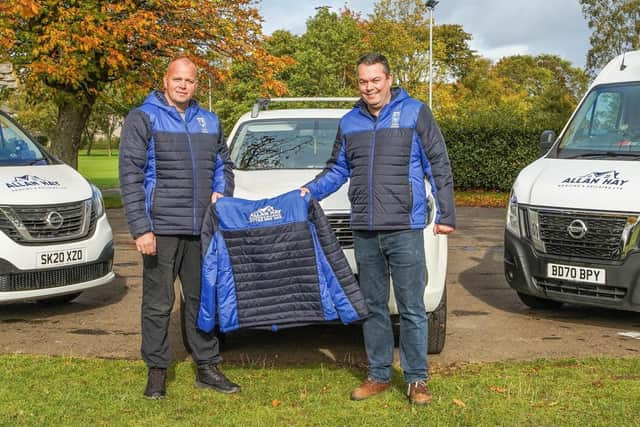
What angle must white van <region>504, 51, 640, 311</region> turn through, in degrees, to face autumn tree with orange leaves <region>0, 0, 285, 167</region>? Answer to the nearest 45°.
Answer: approximately 90° to its right

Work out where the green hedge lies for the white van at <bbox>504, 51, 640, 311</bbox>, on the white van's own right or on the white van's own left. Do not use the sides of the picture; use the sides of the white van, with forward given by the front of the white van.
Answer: on the white van's own right

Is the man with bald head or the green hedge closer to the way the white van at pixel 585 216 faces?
the man with bald head

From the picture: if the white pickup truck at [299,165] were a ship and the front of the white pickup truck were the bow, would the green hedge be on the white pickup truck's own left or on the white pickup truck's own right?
on the white pickup truck's own left

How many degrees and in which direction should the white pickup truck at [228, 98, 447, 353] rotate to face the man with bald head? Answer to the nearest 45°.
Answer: approximately 45° to its right

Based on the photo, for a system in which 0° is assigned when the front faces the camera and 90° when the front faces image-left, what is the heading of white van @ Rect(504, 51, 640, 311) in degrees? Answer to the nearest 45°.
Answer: approximately 45°

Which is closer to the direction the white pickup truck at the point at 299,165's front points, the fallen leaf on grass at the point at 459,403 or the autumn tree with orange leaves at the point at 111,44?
the fallen leaf on grass

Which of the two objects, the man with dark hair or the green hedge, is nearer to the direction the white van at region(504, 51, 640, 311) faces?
the man with dark hair

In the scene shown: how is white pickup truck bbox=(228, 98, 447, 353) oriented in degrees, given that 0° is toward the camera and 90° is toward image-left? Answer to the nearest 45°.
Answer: approximately 315°
